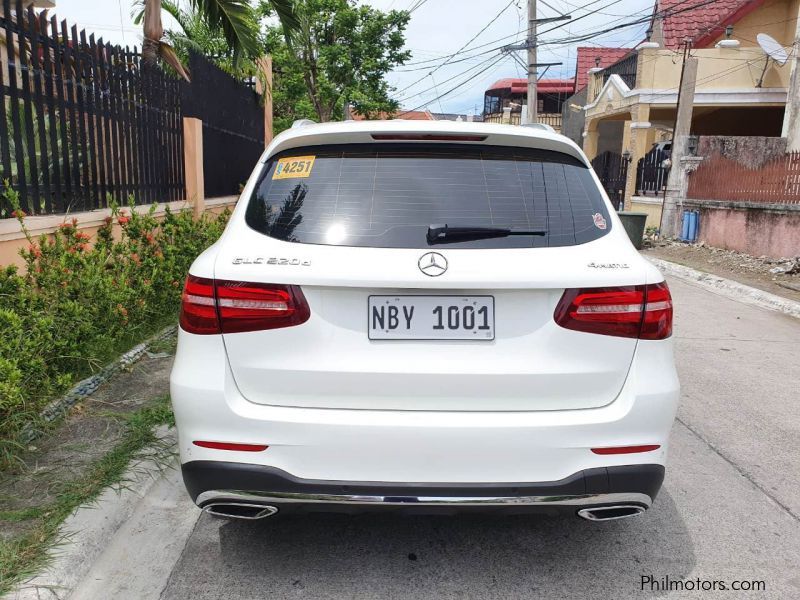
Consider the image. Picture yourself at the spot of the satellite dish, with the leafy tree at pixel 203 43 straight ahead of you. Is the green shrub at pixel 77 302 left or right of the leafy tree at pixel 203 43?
left

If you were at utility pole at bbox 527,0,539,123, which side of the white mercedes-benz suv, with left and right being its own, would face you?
front

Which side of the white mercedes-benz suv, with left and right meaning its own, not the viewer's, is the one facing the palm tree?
front

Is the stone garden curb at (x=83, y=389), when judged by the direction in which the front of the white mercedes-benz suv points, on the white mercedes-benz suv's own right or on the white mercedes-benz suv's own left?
on the white mercedes-benz suv's own left

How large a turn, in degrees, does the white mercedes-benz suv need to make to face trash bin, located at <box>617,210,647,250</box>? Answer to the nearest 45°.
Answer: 0° — it already faces it

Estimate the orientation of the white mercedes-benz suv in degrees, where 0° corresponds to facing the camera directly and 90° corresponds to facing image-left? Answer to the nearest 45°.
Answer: approximately 180°

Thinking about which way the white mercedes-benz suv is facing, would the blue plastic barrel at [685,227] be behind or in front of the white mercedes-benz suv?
in front

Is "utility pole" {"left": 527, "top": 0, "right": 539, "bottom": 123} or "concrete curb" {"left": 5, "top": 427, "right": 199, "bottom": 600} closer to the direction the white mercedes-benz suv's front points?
the utility pole

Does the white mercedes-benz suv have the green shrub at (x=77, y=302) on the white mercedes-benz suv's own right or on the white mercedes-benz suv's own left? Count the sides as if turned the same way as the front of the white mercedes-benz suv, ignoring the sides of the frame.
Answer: on the white mercedes-benz suv's own left
